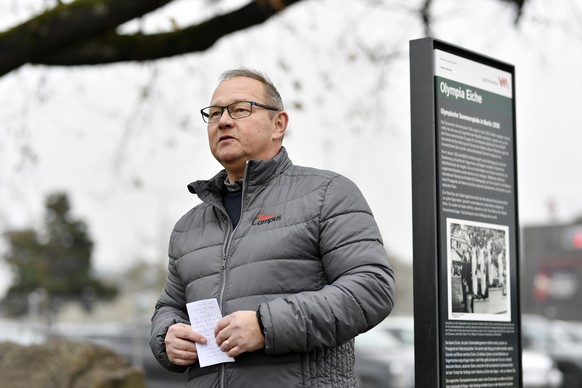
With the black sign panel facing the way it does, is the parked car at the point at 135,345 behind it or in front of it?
behind

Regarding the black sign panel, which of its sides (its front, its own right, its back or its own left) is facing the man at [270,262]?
right

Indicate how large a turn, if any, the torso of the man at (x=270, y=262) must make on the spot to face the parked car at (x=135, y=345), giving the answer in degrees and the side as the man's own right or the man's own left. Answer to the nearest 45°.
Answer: approximately 135° to the man's own right

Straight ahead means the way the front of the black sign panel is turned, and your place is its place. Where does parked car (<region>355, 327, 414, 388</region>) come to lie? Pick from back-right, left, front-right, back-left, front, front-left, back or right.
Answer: back-left

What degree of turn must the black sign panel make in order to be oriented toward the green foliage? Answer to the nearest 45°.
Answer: approximately 180°

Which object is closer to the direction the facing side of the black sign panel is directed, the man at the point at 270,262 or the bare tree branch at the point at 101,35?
the man

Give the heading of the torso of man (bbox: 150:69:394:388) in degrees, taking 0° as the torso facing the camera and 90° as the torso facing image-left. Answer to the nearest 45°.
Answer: approximately 45°

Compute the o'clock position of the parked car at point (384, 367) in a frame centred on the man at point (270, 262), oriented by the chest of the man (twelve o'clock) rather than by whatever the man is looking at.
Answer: The parked car is roughly at 5 o'clock from the man.
